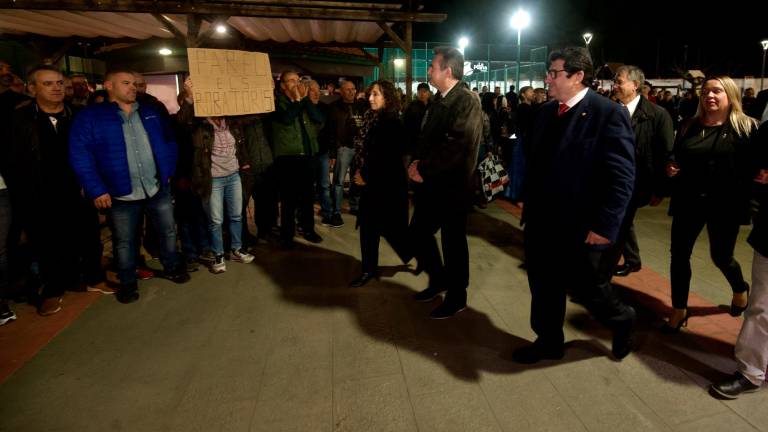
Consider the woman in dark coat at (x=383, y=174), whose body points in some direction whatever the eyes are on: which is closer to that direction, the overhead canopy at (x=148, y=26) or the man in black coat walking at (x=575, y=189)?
the overhead canopy

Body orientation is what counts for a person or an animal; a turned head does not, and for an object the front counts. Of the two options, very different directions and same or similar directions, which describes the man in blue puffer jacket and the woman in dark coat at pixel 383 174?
very different directions

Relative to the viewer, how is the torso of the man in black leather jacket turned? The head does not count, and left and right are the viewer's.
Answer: facing the viewer and to the left of the viewer

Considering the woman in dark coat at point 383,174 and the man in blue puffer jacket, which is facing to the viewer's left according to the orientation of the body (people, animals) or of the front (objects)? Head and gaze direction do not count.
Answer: the woman in dark coat

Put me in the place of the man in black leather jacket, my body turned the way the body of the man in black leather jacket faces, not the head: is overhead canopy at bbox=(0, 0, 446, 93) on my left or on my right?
on my right

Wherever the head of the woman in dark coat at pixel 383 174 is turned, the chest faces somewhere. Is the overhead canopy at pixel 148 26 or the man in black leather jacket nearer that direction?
the overhead canopy

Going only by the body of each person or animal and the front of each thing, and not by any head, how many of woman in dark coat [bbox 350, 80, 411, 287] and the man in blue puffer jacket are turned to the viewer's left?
1

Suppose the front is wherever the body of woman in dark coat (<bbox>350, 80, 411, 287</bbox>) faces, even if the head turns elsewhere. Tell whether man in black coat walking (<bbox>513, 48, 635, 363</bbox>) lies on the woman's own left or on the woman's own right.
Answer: on the woman's own left

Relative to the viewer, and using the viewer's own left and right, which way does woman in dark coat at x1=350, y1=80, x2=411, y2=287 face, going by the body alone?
facing to the left of the viewer
